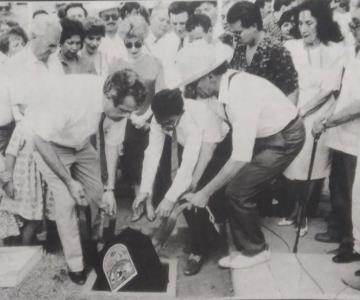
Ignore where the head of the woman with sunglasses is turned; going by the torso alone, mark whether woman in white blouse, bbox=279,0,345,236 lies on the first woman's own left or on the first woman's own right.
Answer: on the first woman's own left

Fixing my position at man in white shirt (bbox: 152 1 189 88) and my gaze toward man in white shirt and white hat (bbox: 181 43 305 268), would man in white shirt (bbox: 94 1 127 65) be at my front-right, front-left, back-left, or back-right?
back-right

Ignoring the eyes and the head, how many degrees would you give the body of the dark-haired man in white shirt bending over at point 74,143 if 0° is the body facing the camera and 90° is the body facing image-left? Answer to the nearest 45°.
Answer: approximately 315°

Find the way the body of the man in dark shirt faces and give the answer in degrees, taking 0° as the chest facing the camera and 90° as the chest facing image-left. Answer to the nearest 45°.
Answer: approximately 45°

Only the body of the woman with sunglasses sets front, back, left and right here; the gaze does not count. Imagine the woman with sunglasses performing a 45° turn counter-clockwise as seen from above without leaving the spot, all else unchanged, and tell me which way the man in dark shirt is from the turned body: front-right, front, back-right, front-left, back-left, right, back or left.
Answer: front-left

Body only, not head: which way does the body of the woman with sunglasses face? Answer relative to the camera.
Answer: toward the camera

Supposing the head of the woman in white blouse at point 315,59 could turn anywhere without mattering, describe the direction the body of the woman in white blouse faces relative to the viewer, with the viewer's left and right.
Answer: facing the viewer and to the left of the viewer

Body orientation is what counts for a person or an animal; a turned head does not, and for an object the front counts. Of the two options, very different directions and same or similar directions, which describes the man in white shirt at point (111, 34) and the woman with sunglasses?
same or similar directions

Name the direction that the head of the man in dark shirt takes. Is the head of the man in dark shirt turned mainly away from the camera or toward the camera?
toward the camera

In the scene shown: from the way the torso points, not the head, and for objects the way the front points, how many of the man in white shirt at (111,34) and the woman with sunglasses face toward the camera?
2

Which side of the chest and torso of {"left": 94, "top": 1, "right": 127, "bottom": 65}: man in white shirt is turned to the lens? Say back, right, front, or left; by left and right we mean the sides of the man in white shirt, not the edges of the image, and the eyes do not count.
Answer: front

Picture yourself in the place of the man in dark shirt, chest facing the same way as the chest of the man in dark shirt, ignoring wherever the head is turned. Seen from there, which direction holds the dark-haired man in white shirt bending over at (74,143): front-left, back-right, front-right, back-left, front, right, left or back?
front-right
